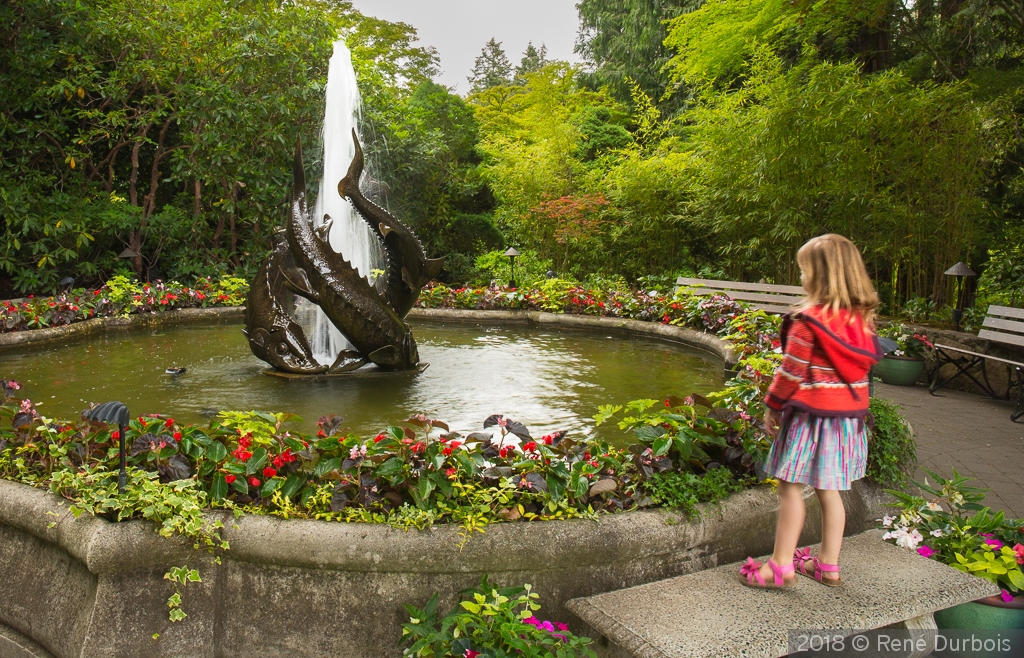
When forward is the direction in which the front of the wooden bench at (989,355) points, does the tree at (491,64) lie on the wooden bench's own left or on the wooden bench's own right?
on the wooden bench's own right

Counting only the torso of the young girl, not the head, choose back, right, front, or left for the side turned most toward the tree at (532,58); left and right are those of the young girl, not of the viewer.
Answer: front

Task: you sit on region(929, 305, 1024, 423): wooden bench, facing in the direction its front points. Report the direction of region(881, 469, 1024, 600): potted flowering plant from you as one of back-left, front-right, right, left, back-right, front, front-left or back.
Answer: front-left

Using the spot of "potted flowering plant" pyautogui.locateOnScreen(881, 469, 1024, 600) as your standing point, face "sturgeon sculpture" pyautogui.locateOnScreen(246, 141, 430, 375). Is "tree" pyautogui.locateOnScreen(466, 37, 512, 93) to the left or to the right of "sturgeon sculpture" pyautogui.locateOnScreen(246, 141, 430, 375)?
right

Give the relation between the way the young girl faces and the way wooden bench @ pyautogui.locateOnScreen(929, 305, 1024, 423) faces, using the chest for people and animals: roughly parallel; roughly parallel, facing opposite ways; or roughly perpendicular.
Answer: roughly perpendicular

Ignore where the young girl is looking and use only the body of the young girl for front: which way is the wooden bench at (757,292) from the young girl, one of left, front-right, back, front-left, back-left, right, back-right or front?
front-right

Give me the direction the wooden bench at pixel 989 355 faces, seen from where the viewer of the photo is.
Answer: facing the viewer and to the left of the viewer

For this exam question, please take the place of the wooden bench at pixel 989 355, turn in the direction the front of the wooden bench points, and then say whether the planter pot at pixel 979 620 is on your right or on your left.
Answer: on your left

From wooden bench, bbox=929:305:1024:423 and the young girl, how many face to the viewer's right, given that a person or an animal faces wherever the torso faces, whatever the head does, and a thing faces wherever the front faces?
0

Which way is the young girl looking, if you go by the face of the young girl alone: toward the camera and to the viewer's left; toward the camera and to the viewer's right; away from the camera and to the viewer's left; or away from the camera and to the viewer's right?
away from the camera and to the viewer's left

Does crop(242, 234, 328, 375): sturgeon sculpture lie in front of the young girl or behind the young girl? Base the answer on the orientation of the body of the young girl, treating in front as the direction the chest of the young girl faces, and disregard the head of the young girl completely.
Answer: in front

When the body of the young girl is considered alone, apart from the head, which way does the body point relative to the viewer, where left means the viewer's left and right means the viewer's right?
facing away from the viewer and to the left of the viewer

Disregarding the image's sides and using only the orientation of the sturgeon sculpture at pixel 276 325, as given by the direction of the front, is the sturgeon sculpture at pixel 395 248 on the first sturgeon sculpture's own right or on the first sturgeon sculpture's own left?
on the first sturgeon sculpture's own left

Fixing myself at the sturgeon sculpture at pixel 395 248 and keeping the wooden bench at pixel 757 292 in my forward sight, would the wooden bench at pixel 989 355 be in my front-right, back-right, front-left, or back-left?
front-right
